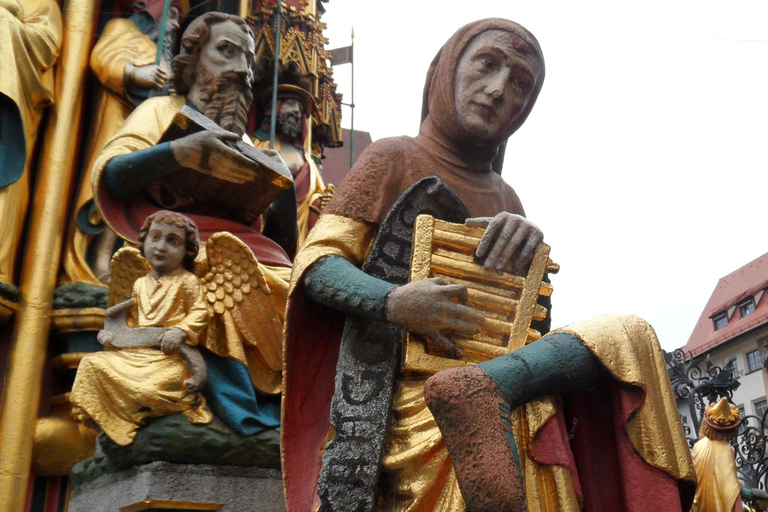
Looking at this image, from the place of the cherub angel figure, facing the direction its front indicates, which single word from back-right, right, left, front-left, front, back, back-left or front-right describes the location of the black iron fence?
back

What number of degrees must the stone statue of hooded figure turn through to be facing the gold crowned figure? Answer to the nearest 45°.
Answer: approximately 135° to its left

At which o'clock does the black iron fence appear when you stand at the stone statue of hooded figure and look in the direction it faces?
The black iron fence is roughly at 8 o'clock from the stone statue of hooded figure.

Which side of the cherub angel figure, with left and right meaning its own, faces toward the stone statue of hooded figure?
left

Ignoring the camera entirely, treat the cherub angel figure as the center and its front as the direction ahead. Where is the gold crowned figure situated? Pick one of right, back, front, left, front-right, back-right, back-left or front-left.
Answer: back

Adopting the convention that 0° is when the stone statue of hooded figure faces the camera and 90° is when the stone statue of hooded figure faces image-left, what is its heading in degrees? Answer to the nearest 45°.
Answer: approximately 315°
